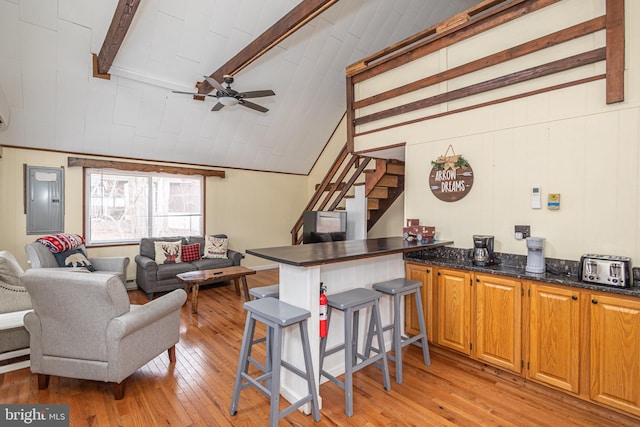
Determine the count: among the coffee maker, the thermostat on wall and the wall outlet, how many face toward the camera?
3

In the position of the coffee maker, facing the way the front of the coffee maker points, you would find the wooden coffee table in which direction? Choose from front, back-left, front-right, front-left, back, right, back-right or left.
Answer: right

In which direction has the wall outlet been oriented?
toward the camera

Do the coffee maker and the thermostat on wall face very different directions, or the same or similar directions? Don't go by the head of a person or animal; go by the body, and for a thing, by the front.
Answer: same or similar directions

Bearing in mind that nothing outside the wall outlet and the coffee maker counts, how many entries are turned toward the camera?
2

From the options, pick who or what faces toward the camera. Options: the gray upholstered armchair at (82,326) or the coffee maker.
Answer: the coffee maker

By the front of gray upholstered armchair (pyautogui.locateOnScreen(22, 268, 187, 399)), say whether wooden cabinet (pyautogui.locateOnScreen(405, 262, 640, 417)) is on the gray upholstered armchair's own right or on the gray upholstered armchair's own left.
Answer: on the gray upholstered armchair's own right

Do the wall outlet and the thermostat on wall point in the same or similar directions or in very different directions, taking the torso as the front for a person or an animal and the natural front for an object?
same or similar directions

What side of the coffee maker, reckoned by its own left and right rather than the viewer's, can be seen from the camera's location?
front

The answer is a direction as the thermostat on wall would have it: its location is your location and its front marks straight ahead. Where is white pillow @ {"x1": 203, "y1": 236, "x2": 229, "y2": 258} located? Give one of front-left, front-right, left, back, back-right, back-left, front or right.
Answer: right

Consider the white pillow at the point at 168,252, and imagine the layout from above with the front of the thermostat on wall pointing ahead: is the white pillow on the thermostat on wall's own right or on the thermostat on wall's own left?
on the thermostat on wall's own right

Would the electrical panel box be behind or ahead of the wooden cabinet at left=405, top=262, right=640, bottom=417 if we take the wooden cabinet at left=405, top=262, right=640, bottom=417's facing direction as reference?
ahead

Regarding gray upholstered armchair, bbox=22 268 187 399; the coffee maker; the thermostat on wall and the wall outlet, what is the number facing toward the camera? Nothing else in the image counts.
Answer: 3
